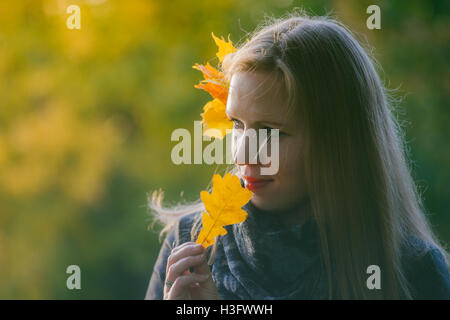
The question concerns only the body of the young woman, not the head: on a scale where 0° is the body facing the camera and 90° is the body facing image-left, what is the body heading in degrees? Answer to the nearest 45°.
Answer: approximately 45°
